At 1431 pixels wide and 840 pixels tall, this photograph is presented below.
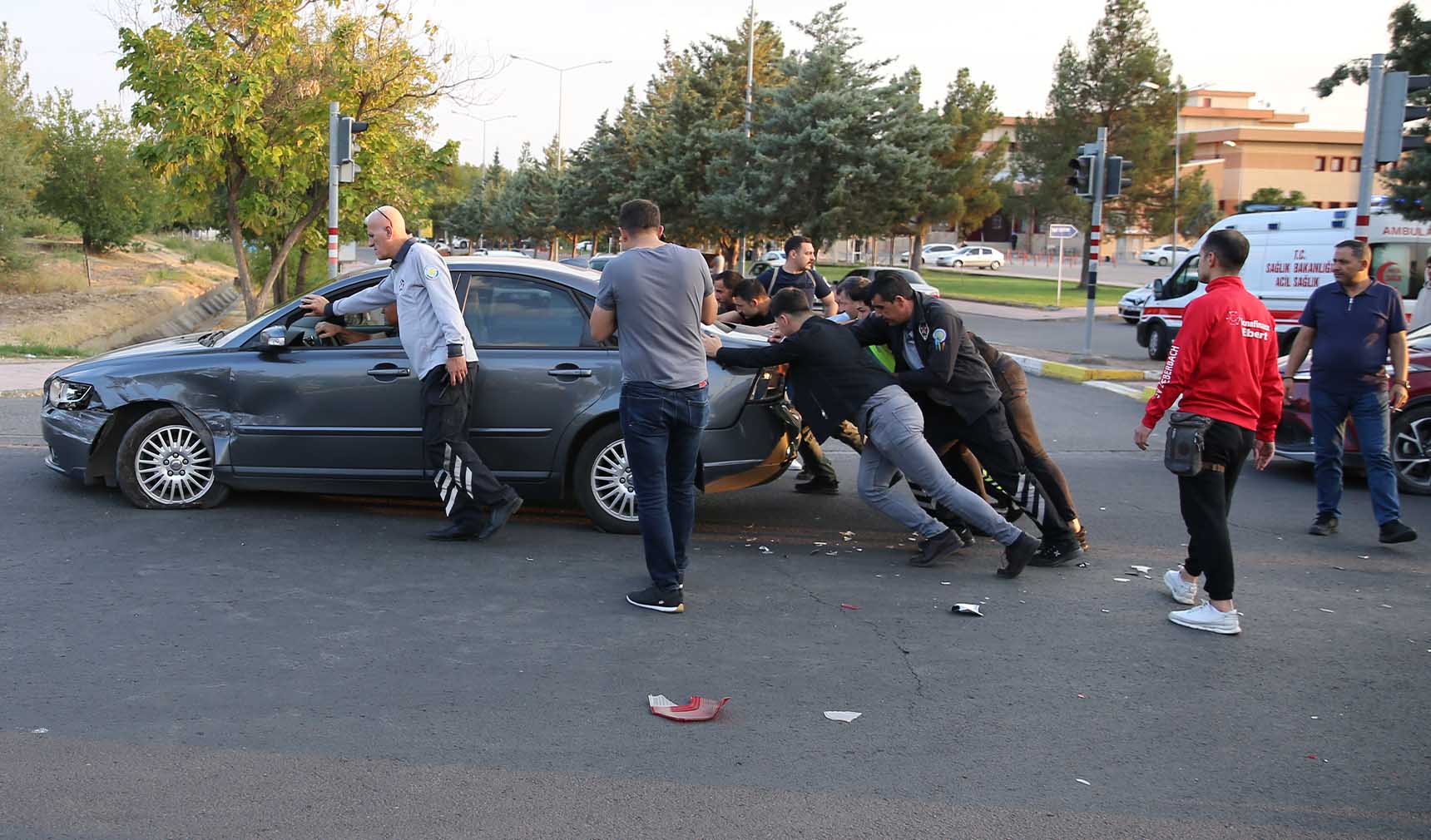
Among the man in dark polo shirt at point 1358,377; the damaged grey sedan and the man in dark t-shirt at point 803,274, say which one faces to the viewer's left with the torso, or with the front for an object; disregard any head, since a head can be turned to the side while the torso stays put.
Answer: the damaged grey sedan

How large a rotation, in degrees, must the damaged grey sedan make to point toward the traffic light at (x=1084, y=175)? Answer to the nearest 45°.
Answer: approximately 135° to its right

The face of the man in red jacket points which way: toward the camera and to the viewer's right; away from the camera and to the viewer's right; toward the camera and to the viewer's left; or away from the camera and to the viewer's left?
away from the camera and to the viewer's left

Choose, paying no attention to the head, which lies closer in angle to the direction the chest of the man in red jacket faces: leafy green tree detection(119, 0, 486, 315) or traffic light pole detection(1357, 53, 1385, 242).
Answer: the leafy green tree

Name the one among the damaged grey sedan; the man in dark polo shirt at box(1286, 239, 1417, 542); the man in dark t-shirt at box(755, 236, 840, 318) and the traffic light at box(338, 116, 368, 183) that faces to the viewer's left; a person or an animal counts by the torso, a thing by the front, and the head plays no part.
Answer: the damaged grey sedan

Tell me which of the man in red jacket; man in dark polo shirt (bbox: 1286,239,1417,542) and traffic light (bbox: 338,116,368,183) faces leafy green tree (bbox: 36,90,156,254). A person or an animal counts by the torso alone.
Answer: the man in red jacket

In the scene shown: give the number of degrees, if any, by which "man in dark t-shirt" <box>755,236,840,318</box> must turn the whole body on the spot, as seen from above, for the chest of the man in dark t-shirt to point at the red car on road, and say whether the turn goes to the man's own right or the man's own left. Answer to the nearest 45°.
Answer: approximately 45° to the man's own left

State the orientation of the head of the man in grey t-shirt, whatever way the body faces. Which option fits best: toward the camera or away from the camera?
away from the camera

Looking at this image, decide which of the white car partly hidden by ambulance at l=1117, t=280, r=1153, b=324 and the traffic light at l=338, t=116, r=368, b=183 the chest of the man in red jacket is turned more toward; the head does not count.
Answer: the traffic light

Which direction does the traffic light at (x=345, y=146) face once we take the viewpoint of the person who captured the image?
facing to the right of the viewer
